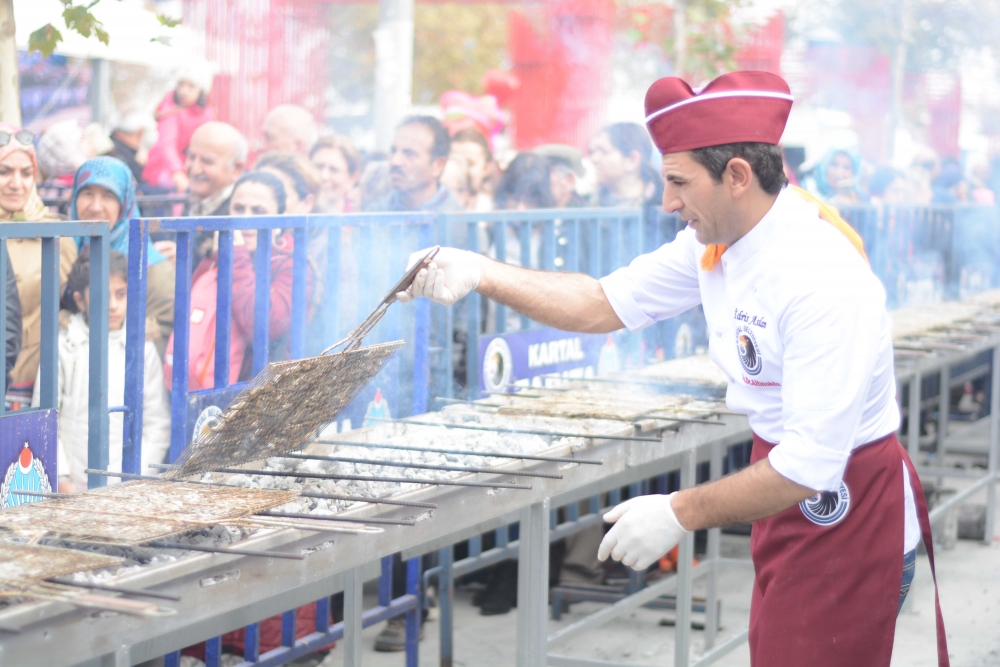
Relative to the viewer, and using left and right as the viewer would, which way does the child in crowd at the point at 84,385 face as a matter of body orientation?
facing the viewer and to the right of the viewer

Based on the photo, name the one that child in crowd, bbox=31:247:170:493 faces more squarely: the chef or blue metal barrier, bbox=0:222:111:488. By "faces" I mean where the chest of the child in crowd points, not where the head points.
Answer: the chef

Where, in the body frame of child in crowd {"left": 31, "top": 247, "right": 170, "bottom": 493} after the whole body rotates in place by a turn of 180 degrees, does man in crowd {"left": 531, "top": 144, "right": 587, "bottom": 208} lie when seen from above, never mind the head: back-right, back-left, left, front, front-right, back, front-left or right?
right

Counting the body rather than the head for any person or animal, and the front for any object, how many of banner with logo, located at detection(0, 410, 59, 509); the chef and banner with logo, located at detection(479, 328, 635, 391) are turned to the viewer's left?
1

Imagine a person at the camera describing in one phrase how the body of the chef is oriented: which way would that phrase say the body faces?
to the viewer's left

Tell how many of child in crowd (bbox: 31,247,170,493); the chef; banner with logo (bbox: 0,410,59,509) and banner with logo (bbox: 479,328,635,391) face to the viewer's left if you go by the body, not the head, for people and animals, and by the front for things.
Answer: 1

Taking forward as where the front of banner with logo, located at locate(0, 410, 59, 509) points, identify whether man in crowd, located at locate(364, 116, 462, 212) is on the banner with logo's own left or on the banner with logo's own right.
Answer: on the banner with logo's own left

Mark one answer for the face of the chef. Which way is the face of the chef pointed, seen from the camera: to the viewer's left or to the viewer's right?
to the viewer's left

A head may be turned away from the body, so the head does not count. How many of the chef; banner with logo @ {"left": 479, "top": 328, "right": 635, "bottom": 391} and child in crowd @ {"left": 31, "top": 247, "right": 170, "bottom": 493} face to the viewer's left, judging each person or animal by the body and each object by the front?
1

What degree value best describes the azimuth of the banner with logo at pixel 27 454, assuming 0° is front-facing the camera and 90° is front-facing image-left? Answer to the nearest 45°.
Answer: approximately 315°

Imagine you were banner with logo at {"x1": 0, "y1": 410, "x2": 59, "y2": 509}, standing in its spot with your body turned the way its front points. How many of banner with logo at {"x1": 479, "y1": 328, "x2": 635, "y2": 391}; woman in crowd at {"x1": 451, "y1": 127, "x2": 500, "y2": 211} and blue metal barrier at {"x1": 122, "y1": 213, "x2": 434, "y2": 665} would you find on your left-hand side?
3

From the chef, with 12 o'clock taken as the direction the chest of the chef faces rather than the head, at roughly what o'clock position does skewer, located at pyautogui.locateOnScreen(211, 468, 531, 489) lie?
The skewer is roughly at 12 o'clock from the chef.

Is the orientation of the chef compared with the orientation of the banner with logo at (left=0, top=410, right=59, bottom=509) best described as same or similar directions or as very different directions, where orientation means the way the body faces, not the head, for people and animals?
very different directions
